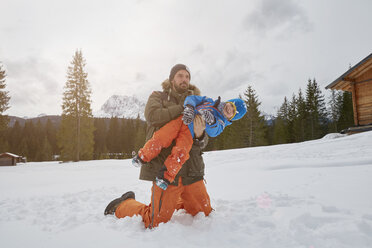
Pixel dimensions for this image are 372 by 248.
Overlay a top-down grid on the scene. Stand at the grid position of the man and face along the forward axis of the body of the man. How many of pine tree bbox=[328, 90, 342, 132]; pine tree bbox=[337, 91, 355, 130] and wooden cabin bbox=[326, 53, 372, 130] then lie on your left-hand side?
3

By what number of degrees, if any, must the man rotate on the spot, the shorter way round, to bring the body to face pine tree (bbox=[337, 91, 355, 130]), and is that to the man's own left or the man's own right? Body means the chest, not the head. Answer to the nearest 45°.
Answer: approximately 90° to the man's own left

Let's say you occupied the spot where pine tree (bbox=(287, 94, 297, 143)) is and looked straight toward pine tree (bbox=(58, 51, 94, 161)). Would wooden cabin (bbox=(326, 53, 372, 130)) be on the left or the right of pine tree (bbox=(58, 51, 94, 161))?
left

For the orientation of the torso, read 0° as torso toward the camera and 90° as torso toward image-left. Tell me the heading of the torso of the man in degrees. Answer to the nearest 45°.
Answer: approximately 315°

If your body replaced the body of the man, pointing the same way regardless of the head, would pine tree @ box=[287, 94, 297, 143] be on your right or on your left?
on your left
